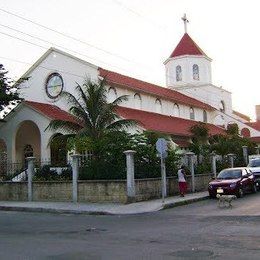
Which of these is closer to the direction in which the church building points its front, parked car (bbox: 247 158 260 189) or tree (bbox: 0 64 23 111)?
the tree

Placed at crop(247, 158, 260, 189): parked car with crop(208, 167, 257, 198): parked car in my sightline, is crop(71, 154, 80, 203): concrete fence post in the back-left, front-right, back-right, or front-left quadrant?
front-right

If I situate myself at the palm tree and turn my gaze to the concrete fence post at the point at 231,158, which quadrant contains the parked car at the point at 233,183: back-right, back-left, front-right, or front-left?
front-right

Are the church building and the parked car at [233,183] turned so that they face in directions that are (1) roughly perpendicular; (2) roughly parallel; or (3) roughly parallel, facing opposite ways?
roughly parallel

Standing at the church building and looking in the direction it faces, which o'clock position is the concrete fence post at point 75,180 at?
The concrete fence post is roughly at 10 o'clock from the church building.

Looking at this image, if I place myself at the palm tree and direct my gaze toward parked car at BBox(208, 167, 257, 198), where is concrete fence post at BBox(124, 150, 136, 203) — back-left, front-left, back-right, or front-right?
front-right

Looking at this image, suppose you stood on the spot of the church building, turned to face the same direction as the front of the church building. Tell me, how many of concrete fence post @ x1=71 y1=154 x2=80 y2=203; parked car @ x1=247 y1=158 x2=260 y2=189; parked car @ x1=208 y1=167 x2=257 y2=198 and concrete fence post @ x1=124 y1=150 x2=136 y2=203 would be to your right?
0

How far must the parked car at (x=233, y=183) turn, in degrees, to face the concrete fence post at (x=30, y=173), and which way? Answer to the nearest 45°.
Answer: approximately 45° to its right

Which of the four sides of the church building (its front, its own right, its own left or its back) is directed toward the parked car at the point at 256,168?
left

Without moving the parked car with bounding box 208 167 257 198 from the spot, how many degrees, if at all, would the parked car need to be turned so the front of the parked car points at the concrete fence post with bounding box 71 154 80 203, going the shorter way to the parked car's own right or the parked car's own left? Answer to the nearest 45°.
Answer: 0° — it already faces it

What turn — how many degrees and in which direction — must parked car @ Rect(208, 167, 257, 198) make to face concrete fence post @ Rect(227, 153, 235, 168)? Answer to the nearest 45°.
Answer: approximately 135° to its right

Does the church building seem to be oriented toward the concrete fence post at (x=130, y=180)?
no

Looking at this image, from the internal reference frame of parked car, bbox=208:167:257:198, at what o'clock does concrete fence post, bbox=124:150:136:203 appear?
The concrete fence post is roughly at 12 o'clock from the parked car.

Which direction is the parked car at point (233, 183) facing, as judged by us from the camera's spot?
facing the viewer and to the left of the viewer

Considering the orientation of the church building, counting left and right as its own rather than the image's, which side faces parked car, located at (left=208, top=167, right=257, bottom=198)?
left

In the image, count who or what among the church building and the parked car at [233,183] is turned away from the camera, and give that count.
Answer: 0

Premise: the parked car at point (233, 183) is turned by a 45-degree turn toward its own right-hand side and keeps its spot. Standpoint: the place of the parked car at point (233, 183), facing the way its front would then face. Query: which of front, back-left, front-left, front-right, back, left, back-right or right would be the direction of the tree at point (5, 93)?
front
